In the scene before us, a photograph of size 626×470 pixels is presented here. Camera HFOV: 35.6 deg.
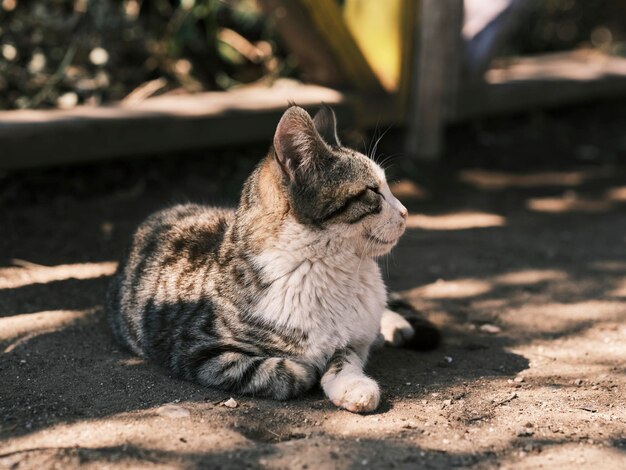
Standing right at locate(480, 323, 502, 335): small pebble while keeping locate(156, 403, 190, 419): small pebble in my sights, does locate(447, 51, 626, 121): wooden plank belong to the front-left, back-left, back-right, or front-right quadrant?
back-right

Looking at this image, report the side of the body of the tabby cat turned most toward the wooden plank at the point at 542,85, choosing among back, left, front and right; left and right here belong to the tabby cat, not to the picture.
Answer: left

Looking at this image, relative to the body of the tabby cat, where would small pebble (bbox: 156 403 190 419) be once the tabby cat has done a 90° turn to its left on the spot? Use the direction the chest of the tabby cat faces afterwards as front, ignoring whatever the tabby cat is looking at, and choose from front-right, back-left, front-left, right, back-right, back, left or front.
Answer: back

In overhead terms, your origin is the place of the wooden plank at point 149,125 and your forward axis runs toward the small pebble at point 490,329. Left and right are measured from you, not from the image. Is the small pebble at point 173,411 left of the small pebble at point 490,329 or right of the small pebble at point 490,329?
right

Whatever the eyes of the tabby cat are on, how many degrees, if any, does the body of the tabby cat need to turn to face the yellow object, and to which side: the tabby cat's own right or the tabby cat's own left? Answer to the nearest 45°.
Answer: approximately 135° to the tabby cat's own left

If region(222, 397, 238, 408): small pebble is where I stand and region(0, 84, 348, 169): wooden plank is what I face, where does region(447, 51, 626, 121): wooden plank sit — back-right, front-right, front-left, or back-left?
front-right

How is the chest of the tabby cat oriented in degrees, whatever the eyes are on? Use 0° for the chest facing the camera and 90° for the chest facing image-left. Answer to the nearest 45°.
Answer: approximately 315°
